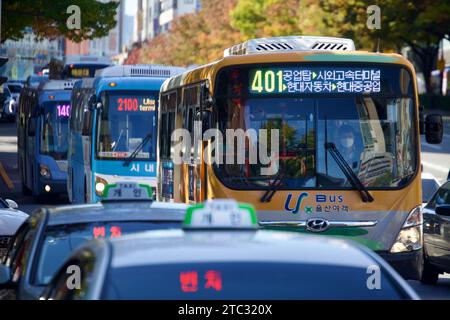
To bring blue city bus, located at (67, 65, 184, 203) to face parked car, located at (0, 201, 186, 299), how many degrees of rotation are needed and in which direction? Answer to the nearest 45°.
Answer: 0° — it already faces it

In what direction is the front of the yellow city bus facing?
toward the camera

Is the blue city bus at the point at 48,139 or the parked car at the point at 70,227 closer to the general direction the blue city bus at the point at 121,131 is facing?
the parked car

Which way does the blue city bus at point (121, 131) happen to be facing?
toward the camera
